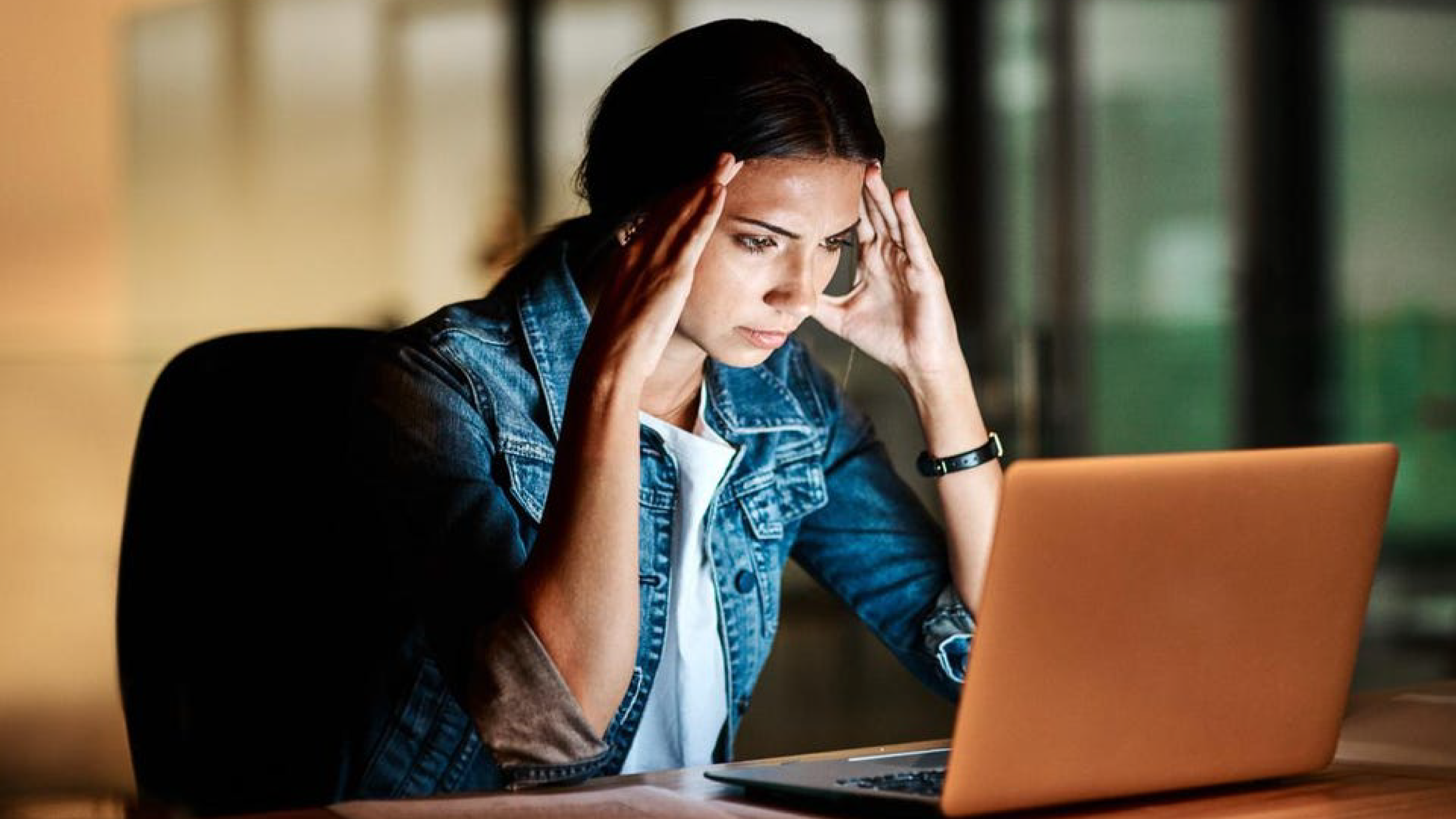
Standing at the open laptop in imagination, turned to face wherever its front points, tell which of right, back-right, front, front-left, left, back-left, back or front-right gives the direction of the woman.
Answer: front

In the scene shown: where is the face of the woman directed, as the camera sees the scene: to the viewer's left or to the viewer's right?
to the viewer's right

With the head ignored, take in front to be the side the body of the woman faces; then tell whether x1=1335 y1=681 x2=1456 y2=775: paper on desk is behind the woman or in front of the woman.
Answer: in front

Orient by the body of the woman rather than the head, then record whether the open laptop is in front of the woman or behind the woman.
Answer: in front

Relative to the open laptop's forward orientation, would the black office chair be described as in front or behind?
in front

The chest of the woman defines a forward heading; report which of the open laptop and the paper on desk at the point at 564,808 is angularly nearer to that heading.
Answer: the open laptop

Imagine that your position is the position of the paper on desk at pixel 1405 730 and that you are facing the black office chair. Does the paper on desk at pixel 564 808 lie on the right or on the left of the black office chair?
left

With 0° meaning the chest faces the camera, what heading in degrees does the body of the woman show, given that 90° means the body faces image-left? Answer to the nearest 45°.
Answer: approximately 315°

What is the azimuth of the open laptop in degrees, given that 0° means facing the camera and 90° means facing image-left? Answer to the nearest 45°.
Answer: approximately 135°

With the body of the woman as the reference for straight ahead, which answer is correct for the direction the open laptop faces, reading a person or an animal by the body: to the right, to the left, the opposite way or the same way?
the opposite way
